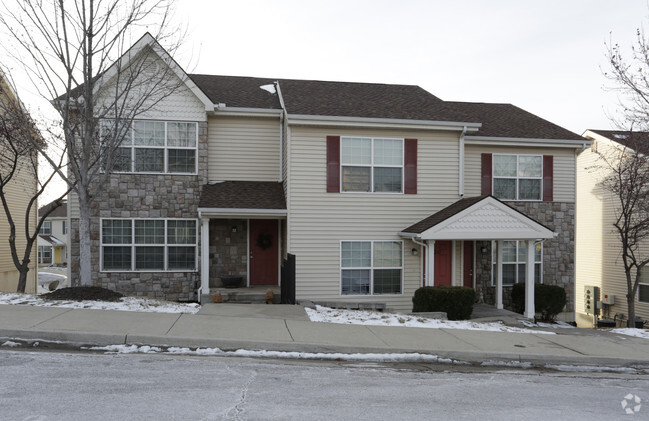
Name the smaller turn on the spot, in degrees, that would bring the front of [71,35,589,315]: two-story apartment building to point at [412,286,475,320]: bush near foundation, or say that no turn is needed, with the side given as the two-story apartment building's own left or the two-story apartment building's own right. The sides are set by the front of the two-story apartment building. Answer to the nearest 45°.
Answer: approximately 45° to the two-story apartment building's own left

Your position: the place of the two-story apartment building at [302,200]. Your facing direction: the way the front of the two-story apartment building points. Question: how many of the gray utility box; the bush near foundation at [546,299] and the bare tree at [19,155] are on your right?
1

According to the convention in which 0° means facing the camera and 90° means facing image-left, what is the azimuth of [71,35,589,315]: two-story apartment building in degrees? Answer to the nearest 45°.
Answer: approximately 0°

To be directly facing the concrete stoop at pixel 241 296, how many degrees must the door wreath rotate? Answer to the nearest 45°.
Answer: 0° — it already faces it

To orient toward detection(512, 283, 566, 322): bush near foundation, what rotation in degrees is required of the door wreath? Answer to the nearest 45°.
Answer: approximately 90° to its left

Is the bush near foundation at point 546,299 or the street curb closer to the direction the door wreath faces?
the street curb

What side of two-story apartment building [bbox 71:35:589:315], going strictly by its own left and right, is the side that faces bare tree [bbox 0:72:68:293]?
right

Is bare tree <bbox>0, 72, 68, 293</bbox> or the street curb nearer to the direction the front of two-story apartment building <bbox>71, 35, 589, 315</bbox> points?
the street curb

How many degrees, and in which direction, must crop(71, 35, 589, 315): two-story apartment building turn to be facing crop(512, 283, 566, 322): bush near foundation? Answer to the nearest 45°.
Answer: approximately 90° to its left

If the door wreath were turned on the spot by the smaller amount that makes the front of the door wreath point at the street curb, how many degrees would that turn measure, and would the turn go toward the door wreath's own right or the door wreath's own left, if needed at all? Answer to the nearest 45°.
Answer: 0° — it already faces it
